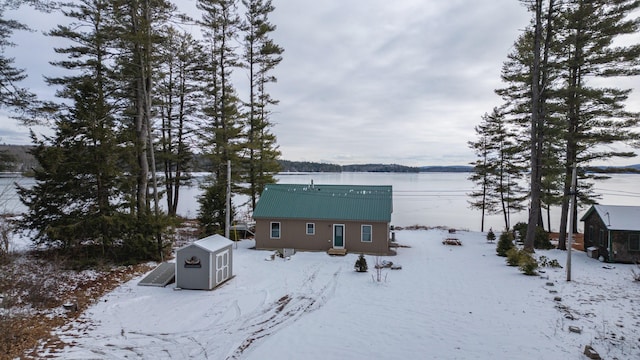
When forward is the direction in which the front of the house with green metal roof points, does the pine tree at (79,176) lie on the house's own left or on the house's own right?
on the house's own right

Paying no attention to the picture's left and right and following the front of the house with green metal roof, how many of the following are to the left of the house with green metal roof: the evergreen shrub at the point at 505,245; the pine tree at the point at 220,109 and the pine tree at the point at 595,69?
2

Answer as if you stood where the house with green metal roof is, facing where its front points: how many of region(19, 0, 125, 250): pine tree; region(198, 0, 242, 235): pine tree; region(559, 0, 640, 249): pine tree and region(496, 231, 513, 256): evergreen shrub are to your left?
2

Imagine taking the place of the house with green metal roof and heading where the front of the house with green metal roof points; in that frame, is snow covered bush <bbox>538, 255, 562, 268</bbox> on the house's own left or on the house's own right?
on the house's own left

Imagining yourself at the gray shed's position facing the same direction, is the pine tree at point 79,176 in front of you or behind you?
behind

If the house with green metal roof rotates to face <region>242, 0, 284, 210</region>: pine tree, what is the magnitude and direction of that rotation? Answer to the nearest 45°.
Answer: approximately 135° to its right

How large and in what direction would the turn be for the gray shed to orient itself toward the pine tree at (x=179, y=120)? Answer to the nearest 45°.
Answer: approximately 135° to its left

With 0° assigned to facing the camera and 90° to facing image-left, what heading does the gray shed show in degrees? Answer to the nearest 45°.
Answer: approximately 315°

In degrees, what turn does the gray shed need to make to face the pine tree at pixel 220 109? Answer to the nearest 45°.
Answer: approximately 135° to its left

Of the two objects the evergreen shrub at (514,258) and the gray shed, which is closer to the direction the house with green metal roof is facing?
the gray shed

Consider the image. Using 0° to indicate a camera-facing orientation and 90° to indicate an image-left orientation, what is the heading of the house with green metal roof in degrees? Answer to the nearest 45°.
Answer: approximately 0°
